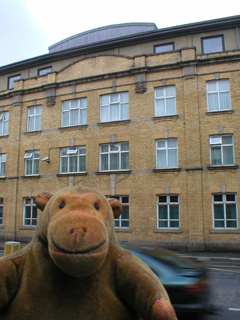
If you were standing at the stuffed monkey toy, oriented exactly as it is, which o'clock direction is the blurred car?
The blurred car is roughly at 7 o'clock from the stuffed monkey toy.

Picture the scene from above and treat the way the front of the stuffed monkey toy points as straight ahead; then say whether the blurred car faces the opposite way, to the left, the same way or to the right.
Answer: to the right

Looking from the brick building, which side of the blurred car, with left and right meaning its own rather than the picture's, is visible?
right

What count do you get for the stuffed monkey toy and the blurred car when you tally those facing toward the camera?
1

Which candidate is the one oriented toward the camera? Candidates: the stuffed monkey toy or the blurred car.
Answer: the stuffed monkey toy

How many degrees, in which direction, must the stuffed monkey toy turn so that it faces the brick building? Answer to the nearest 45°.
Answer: approximately 180°

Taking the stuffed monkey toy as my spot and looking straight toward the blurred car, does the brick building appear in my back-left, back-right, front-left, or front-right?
front-left

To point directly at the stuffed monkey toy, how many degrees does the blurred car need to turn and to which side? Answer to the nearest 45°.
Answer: approximately 90° to its left

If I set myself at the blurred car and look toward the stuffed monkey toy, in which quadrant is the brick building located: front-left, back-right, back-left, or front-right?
back-right

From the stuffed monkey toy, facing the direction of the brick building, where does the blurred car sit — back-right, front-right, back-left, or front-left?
front-right

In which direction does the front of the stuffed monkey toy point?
toward the camera

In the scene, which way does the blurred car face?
to the viewer's left
